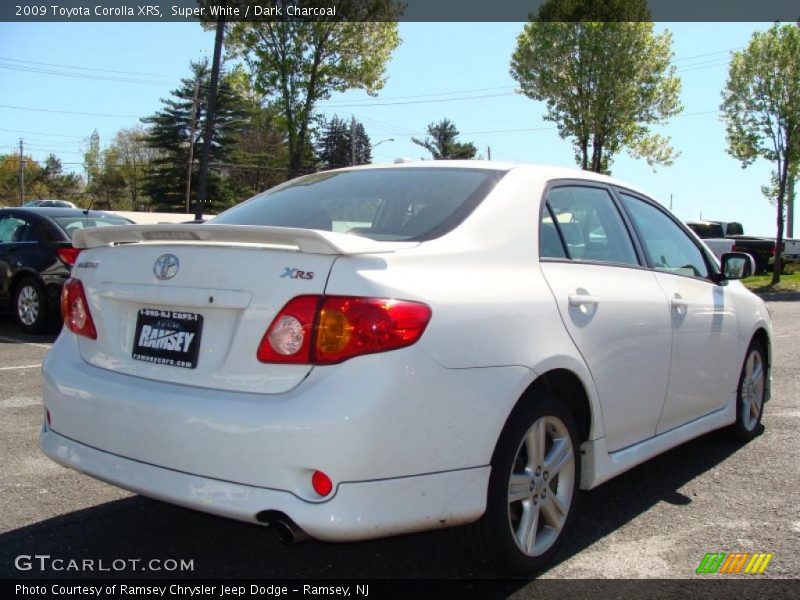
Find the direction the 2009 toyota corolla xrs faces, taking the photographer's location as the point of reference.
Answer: facing away from the viewer and to the right of the viewer

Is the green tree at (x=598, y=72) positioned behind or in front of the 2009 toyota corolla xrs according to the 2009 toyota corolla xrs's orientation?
in front

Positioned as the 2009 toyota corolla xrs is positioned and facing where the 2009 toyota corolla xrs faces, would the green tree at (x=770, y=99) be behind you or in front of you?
in front

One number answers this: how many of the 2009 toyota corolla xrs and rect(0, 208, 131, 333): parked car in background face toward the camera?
0

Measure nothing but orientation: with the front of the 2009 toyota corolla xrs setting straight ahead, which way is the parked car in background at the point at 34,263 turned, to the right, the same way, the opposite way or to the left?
to the left

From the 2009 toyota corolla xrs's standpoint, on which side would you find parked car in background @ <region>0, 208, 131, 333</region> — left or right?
on its left

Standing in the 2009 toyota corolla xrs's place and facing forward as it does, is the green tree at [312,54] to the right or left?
on its left

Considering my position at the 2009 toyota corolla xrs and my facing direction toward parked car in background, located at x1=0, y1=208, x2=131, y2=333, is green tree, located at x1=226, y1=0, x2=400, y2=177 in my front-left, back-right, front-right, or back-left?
front-right

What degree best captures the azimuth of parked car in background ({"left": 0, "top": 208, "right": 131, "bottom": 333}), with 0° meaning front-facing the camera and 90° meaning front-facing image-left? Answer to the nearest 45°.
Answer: approximately 135°
